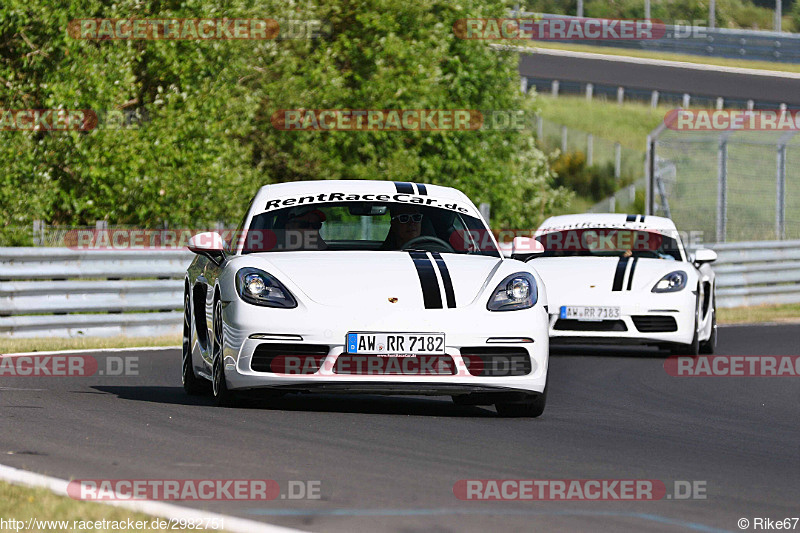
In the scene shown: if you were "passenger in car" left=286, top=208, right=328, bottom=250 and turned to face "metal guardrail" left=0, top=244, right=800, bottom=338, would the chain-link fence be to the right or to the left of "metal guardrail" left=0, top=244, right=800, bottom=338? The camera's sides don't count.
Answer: right

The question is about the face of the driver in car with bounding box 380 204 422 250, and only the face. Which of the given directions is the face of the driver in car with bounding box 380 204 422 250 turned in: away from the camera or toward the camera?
toward the camera

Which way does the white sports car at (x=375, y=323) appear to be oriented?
toward the camera

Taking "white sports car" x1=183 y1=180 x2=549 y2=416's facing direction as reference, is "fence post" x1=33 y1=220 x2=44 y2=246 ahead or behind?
behind

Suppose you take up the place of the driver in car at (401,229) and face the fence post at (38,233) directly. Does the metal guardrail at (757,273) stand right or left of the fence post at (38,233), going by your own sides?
right

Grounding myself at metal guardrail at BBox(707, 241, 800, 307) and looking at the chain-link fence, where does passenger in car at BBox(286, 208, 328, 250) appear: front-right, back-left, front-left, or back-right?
back-left

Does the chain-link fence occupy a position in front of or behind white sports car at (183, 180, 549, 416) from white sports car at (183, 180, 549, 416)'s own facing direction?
behind

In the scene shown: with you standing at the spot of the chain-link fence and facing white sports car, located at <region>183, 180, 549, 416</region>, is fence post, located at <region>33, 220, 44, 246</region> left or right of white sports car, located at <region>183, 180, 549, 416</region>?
right

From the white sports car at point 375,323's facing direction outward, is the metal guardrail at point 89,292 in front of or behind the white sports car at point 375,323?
behind
